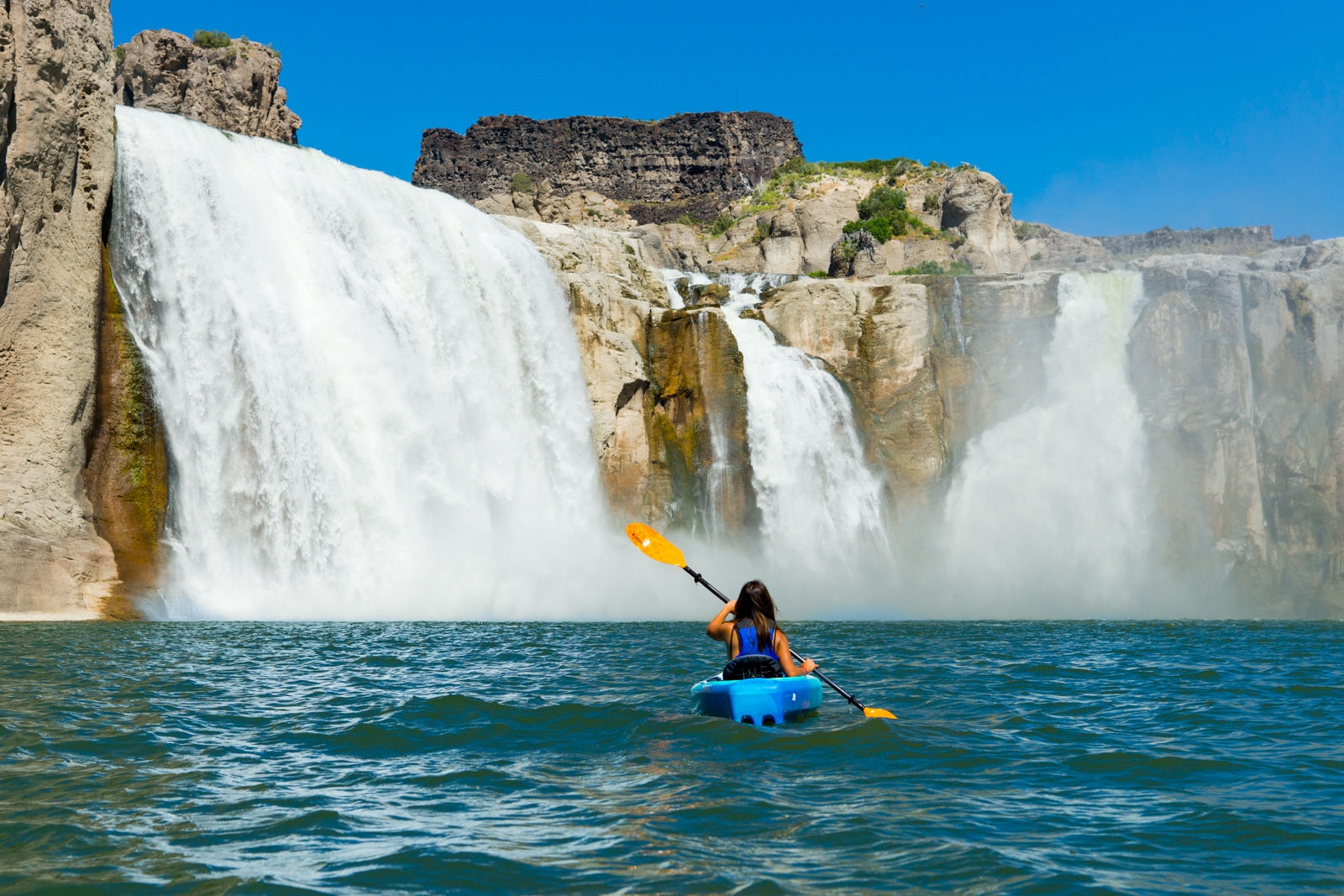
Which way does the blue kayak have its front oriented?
away from the camera

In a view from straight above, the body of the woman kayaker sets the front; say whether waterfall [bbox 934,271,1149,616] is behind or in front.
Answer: in front

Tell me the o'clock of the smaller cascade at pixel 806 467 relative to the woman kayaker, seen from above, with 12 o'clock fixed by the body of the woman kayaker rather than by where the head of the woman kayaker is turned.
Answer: The smaller cascade is roughly at 12 o'clock from the woman kayaker.

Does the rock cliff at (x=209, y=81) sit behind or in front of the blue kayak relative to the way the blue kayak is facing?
in front

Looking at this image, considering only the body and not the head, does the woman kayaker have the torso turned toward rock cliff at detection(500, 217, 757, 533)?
yes

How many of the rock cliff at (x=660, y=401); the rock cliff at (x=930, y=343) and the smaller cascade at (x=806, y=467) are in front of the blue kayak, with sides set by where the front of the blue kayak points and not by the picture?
3

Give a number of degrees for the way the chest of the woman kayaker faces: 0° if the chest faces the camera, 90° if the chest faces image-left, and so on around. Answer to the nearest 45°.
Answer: approximately 180°
